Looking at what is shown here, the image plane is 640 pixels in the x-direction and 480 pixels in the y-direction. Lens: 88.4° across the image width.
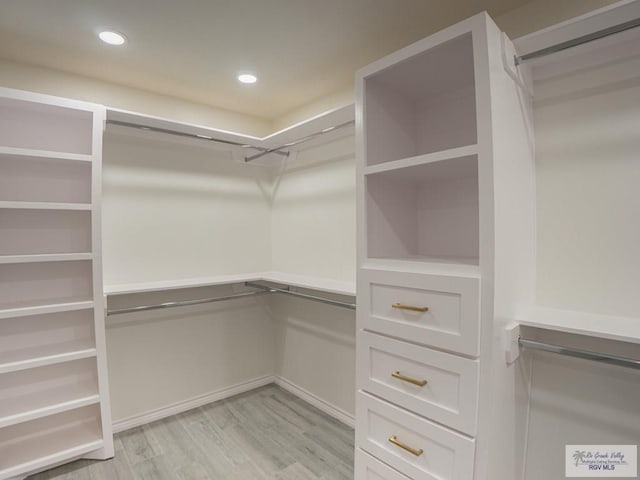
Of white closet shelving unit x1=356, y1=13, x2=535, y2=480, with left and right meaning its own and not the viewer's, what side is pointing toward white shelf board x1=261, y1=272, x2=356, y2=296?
right

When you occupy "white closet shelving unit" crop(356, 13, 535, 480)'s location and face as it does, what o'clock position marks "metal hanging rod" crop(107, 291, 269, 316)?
The metal hanging rod is roughly at 2 o'clock from the white closet shelving unit.

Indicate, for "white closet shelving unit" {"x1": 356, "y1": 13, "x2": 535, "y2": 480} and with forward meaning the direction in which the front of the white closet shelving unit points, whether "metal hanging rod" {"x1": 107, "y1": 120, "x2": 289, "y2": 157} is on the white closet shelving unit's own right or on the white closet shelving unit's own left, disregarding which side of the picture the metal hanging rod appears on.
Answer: on the white closet shelving unit's own right

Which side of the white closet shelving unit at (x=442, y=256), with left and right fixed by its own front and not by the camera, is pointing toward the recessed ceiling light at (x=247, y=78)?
right

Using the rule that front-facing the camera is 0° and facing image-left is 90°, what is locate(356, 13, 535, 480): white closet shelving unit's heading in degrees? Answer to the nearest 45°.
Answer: approximately 45°

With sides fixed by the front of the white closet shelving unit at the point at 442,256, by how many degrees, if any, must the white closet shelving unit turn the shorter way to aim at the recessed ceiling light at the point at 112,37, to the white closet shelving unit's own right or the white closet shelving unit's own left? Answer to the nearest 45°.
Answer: approximately 45° to the white closet shelving unit's own right

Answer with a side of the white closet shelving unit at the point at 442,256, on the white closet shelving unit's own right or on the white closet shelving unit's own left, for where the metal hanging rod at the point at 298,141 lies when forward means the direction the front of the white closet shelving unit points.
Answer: on the white closet shelving unit's own right

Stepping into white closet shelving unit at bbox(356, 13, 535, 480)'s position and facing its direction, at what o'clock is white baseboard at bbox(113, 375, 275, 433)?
The white baseboard is roughly at 2 o'clock from the white closet shelving unit.
